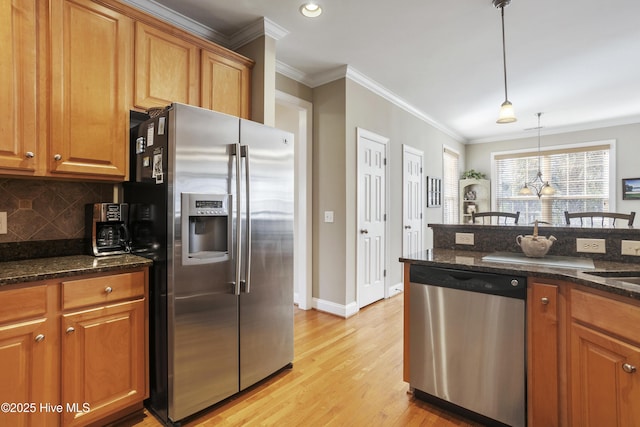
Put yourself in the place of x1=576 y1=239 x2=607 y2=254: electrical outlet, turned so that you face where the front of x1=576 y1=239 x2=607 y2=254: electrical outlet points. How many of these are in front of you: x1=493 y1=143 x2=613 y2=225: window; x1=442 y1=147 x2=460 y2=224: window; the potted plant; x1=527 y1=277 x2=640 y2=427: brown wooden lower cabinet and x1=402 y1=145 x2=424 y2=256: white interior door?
1

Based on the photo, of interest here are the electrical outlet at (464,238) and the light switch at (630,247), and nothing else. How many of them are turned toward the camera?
2

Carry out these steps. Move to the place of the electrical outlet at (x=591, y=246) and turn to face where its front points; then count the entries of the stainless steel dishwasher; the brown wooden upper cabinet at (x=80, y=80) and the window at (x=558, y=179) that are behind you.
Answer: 1

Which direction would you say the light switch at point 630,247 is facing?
toward the camera

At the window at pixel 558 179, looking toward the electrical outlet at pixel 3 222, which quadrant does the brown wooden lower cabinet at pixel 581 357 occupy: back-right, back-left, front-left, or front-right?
front-left

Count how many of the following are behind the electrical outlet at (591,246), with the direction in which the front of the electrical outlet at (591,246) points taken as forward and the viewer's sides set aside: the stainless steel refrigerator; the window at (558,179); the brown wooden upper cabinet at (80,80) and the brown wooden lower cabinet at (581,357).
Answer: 1

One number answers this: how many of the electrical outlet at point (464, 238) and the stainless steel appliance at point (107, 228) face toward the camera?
2

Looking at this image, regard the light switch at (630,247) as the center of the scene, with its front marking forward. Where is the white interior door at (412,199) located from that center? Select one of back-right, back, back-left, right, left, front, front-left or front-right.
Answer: back-right

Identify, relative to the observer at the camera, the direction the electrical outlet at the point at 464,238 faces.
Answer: facing the viewer

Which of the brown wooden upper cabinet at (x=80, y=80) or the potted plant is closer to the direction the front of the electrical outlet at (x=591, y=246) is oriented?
the brown wooden upper cabinet

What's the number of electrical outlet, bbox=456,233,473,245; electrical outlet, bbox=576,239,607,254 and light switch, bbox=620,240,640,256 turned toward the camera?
3

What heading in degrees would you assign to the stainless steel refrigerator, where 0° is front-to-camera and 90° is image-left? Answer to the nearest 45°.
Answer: approximately 315°

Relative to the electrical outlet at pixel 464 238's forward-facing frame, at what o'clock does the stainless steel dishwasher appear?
The stainless steel dishwasher is roughly at 12 o'clock from the electrical outlet.

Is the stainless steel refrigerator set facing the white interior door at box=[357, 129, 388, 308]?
no

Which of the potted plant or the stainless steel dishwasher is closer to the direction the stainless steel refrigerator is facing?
the stainless steel dishwasher

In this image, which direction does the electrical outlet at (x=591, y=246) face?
toward the camera

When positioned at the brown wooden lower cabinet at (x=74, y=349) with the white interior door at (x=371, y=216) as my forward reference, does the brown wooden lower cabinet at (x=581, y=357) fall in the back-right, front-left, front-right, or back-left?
front-right

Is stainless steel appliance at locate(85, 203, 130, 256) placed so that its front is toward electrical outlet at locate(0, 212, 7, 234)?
no
